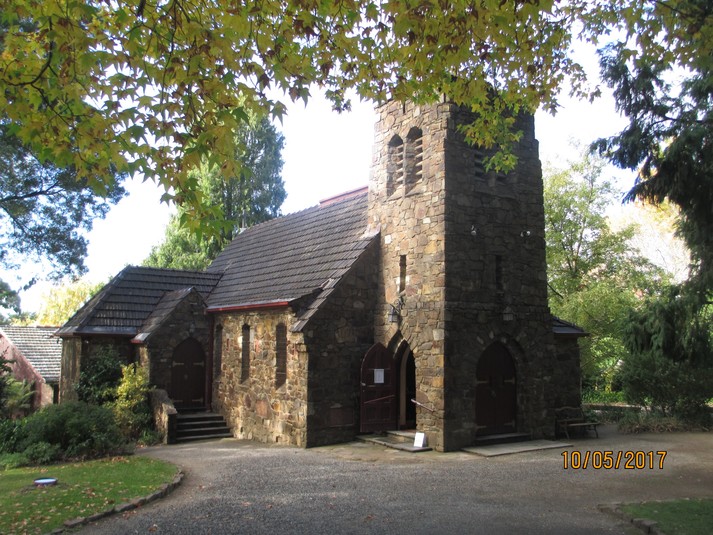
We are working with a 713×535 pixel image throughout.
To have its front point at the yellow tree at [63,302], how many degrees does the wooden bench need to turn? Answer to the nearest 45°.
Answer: approximately 180°

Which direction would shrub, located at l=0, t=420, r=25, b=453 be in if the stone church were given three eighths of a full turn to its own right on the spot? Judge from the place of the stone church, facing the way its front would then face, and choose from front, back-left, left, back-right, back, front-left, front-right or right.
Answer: front

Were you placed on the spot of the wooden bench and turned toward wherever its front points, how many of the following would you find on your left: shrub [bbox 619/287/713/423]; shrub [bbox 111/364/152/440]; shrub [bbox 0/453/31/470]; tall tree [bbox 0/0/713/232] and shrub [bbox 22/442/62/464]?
1

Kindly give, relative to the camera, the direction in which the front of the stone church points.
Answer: facing the viewer and to the right of the viewer

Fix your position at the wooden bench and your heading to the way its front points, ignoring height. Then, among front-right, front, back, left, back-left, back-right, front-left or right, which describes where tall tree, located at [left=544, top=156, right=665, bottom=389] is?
back-left

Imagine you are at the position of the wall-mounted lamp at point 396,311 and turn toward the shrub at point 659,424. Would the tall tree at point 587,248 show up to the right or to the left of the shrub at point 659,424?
left

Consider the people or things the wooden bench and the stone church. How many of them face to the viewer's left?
0

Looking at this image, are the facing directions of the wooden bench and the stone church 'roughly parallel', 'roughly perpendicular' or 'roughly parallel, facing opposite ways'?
roughly parallel

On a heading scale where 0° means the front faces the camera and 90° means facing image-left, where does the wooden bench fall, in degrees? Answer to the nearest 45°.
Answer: approximately 315°
